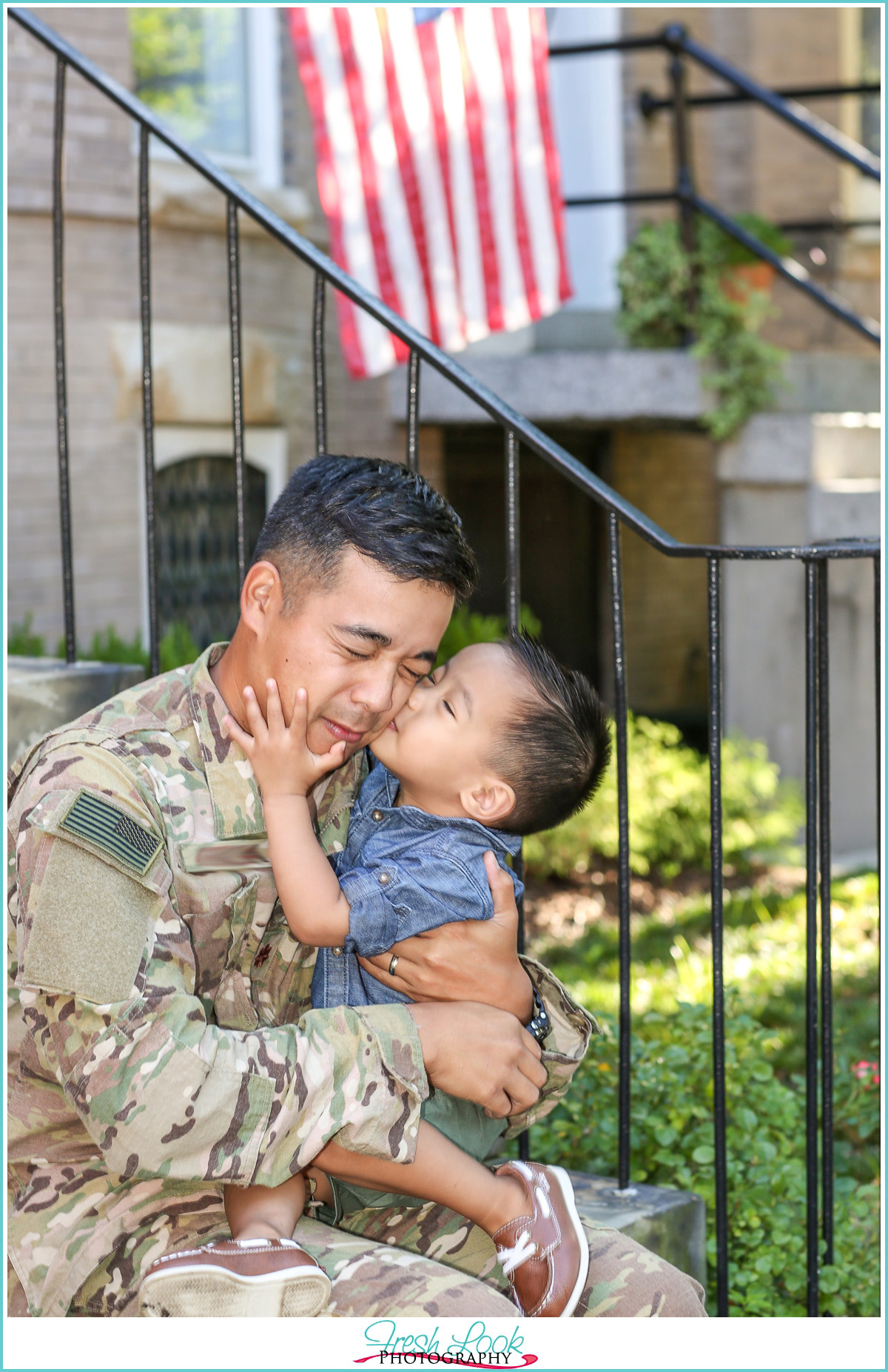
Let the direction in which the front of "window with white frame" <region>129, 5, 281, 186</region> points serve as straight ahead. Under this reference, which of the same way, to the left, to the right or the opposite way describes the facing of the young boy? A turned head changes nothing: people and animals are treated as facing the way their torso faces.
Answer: to the right

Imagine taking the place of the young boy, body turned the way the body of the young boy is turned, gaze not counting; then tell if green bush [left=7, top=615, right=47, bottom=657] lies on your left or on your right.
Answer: on your right

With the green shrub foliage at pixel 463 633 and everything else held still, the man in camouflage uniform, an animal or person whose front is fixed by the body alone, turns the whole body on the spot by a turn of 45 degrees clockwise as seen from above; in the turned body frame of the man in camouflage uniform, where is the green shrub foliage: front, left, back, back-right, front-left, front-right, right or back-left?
back

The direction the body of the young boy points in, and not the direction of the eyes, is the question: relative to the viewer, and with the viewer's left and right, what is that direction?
facing to the left of the viewer

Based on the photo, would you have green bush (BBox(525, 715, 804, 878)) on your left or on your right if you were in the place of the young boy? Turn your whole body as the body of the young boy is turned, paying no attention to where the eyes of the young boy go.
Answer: on your right

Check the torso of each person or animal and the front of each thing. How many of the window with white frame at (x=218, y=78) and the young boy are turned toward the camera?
1

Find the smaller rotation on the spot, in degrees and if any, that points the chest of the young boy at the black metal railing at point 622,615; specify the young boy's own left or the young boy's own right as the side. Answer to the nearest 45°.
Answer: approximately 135° to the young boy's own right

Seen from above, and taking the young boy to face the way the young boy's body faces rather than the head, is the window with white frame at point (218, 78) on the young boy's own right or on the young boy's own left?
on the young boy's own right
